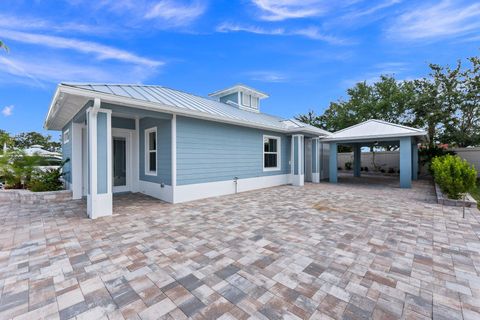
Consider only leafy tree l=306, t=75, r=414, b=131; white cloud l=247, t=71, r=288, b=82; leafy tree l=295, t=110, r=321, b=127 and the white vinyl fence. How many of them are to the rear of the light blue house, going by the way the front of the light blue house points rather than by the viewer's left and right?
4

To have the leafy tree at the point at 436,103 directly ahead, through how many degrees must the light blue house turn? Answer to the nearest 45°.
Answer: approximately 90° to its left

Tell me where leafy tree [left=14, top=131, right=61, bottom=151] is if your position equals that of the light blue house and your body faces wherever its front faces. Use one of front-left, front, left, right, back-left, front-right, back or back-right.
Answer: right

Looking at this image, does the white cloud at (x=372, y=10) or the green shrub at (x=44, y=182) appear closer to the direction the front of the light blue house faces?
the green shrub

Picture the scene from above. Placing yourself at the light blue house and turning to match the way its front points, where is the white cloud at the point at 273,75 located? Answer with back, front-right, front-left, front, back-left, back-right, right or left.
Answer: back
